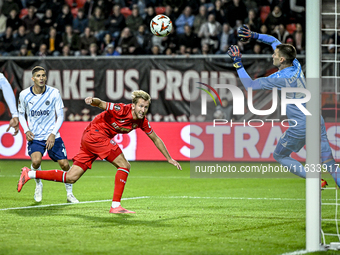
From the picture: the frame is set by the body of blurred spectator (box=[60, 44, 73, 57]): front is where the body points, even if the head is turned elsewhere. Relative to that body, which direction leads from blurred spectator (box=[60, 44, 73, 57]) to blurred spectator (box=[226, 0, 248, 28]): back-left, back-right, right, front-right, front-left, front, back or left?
left

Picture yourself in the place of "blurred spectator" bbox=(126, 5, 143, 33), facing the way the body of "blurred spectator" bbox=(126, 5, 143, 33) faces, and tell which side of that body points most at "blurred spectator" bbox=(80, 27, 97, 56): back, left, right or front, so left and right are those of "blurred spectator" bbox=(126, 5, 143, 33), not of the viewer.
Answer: right

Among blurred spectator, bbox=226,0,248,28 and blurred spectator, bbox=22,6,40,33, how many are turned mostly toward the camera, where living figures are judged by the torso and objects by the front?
2

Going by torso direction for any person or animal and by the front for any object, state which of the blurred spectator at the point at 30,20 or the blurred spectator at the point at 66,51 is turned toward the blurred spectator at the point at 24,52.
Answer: the blurred spectator at the point at 30,20

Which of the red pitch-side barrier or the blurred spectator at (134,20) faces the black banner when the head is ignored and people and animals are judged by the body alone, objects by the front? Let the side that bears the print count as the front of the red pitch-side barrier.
the blurred spectator

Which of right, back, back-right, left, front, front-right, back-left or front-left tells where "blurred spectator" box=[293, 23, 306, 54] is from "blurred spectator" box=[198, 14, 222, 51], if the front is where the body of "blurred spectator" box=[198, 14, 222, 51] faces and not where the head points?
left

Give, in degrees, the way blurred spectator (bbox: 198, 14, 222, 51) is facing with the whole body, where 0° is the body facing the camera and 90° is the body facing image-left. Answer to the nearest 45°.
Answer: approximately 0°

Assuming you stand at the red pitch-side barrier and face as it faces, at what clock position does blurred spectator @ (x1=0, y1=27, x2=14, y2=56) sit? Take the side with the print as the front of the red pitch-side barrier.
The blurred spectator is roughly at 4 o'clock from the red pitch-side barrier.

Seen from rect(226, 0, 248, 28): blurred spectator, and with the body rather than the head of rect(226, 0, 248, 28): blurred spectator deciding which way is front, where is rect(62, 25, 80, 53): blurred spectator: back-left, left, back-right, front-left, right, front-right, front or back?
right

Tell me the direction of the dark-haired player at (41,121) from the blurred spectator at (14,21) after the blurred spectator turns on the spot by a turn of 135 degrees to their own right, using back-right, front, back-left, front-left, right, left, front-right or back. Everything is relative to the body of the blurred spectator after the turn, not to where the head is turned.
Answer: back-left
